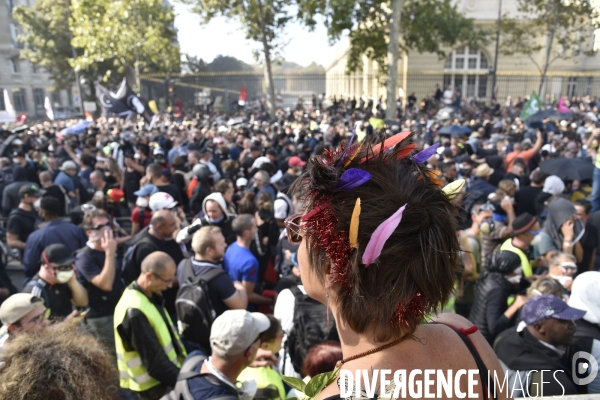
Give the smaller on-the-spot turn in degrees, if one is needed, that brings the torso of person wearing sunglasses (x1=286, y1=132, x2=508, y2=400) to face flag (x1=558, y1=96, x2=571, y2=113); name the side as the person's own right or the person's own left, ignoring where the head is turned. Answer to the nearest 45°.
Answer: approximately 45° to the person's own right

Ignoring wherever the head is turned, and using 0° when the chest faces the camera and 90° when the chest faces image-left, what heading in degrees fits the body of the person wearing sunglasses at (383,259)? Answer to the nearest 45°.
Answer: approximately 135°

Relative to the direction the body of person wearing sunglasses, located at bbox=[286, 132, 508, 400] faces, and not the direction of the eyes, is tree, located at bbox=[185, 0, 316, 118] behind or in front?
in front

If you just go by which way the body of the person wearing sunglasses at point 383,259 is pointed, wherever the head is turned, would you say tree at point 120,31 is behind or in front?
in front

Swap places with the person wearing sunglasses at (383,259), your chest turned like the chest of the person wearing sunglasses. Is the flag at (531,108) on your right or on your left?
on your right

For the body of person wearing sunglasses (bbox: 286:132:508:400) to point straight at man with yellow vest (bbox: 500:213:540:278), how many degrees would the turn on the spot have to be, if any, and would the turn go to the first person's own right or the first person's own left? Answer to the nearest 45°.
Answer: approximately 45° to the first person's own right

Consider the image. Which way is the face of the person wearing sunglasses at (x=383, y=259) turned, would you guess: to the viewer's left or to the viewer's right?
to the viewer's left

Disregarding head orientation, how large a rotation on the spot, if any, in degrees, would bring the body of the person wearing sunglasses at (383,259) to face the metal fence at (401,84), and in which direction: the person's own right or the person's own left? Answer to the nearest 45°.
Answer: approximately 45° to the person's own right
